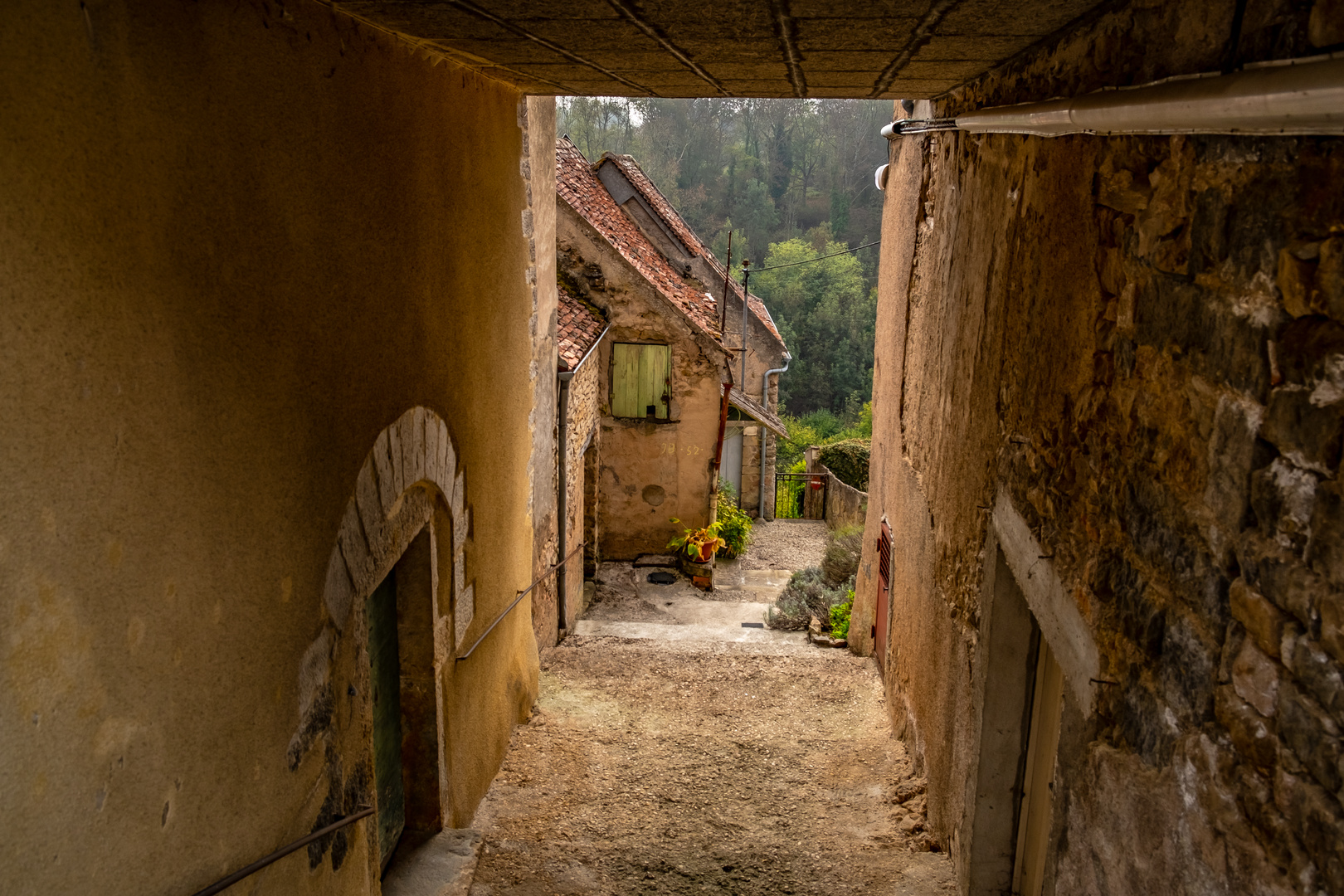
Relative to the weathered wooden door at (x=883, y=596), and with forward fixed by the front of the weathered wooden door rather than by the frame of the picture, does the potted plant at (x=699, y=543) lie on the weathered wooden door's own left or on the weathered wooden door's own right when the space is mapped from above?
on the weathered wooden door's own right

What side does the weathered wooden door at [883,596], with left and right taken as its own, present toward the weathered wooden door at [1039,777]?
left

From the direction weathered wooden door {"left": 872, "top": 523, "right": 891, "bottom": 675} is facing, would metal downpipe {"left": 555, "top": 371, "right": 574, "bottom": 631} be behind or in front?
in front

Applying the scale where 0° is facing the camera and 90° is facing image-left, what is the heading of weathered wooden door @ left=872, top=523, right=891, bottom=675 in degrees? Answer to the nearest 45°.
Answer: approximately 90°

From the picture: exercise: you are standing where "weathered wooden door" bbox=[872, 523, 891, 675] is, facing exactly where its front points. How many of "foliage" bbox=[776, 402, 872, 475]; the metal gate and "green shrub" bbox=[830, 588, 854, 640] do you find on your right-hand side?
3

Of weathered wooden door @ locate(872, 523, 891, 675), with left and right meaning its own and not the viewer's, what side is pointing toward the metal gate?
right

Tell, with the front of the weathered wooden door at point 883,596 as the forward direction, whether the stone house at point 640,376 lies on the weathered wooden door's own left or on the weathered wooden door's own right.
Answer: on the weathered wooden door's own right

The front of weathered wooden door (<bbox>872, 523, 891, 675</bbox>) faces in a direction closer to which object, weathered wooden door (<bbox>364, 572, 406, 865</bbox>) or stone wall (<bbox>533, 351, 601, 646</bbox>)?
the stone wall

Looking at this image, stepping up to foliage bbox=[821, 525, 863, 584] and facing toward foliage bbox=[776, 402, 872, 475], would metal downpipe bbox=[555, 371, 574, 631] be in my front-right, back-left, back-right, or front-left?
back-left

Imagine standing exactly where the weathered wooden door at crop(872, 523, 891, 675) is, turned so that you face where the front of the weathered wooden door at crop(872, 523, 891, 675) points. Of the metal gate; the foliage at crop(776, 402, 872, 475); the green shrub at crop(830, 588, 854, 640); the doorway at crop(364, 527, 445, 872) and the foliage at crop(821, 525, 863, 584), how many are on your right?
4

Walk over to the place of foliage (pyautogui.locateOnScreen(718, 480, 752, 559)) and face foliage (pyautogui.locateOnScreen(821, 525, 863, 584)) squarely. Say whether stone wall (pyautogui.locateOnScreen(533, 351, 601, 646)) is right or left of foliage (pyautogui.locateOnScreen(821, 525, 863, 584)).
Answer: right

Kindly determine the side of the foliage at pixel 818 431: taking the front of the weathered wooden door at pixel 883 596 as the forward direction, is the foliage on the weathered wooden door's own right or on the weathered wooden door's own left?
on the weathered wooden door's own right

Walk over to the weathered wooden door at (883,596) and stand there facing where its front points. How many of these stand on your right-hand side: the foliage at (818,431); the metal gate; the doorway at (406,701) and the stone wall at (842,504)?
3

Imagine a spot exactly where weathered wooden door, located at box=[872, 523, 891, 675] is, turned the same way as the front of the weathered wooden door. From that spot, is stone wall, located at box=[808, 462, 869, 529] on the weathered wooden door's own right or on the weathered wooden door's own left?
on the weathered wooden door's own right
